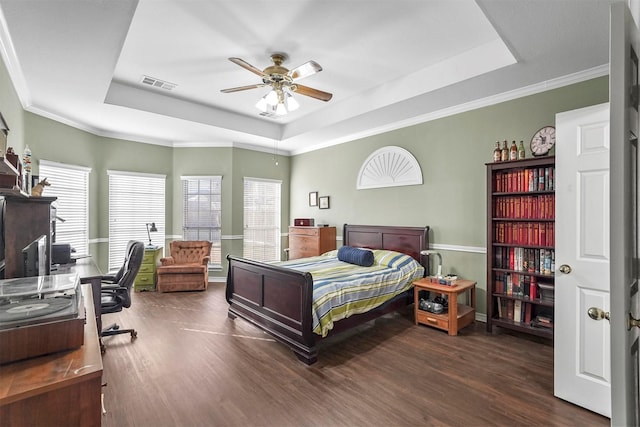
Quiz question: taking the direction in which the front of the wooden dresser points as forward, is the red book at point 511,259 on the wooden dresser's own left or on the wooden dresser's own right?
on the wooden dresser's own left

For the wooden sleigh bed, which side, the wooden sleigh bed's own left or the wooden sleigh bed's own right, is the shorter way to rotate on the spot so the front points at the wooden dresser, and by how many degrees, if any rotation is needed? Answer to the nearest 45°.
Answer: approximately 135° to the wooden sleigh bed's own right

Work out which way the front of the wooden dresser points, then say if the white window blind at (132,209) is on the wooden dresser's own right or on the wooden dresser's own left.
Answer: on the wooden dresser's own right

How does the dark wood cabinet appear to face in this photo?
to the viewer's right

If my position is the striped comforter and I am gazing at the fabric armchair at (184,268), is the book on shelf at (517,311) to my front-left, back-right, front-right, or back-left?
back-right

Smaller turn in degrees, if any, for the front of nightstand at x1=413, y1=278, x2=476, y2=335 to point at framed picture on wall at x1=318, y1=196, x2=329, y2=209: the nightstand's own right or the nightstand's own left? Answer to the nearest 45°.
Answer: approximately 90° to the nightstand's own right

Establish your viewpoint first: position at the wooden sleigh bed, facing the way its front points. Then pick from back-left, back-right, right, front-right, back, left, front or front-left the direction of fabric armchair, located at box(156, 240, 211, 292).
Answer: right
